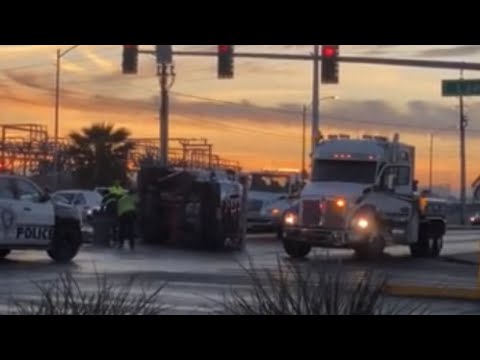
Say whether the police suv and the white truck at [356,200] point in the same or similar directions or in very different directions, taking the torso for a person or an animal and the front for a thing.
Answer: very different directions

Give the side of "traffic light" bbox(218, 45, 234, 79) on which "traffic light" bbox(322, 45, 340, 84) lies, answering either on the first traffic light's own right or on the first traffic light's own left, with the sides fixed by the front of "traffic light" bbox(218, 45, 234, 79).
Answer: on the first traffic light's own left

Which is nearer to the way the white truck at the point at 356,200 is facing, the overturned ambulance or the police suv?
the police suv

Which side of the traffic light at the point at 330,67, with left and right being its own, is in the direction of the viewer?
front

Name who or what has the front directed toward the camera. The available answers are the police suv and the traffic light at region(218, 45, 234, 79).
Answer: the traffic light

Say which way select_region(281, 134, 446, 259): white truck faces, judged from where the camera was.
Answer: facing the viewer and to the left of the viewer

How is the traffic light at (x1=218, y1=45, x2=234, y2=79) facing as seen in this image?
toward the camera

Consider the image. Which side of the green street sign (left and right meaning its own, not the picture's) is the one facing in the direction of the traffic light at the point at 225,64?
right

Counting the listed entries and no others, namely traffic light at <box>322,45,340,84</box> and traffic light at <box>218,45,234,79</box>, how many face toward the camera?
2

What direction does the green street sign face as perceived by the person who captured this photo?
facing the viewer

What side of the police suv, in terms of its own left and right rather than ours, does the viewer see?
right

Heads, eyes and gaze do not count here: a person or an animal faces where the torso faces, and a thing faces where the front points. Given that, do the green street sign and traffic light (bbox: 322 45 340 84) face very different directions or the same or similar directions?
same or similar directions

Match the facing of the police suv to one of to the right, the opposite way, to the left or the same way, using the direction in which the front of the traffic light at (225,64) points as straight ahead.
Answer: to the left
